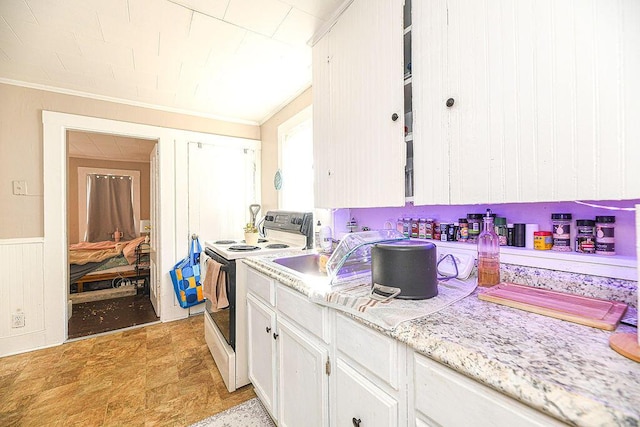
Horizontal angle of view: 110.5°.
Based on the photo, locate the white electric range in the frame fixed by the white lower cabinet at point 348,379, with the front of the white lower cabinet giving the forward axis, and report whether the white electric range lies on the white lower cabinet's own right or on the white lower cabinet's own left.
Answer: on the white lower cabinet's own right

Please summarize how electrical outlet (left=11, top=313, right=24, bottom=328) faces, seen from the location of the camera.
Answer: facing the viewer

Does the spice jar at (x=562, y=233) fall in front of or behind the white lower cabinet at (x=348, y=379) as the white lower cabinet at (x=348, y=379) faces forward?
behind

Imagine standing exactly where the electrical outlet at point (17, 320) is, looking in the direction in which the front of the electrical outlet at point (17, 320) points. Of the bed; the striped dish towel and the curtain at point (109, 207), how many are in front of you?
1

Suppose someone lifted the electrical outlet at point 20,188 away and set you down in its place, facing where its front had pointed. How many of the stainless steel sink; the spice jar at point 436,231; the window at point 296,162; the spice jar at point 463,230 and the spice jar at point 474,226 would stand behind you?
0

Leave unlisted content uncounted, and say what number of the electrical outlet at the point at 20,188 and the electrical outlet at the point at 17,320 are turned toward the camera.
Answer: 2

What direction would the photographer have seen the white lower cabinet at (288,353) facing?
facing the viewer and to the left of the viewer

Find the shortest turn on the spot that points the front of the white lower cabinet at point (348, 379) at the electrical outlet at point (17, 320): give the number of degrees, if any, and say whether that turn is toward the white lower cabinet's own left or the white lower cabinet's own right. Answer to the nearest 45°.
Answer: approximately 45° to the white lower cabinet's own right

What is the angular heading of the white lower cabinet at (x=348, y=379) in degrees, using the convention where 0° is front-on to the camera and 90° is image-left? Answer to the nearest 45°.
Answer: approximately 45°

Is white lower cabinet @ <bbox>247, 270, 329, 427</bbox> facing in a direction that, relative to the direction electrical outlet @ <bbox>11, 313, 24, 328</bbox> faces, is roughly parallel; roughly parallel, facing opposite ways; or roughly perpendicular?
roughly perpendicular

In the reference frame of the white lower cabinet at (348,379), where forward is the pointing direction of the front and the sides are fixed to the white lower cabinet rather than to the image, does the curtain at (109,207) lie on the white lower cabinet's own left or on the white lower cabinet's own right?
on the white lower cabinet's own right

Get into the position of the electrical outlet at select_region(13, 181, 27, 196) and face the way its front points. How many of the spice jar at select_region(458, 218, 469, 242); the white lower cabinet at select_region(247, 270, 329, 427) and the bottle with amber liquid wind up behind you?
0

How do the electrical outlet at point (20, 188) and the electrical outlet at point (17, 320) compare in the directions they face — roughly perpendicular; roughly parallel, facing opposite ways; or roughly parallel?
roughly parallel

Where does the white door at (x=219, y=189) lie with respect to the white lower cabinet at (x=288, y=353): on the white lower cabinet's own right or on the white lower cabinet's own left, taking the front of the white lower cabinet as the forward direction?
on the white lower cabinet's own right

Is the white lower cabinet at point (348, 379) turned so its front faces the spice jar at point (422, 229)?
no

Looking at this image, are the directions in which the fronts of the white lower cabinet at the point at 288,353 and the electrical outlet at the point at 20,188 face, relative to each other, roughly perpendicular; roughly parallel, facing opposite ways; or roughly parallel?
roughly perpendicular

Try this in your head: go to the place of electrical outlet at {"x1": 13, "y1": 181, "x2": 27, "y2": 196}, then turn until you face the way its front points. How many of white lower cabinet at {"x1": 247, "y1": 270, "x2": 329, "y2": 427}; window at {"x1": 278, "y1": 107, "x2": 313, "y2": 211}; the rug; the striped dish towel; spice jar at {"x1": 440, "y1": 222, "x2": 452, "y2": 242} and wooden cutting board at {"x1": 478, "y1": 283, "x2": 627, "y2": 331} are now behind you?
0

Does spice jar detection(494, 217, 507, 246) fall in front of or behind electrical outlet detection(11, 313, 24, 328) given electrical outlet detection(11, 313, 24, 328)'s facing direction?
in front

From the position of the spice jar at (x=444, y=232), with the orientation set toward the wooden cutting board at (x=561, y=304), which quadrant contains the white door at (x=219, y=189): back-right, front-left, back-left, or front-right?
back-right

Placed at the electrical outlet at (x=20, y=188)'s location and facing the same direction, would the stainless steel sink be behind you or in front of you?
in front

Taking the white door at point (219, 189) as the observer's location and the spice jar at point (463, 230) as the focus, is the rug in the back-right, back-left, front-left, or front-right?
front-right
